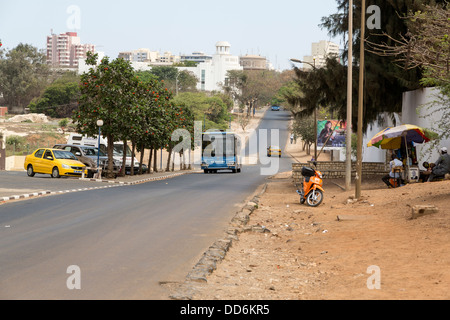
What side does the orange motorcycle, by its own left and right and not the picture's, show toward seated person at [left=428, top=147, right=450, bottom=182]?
left

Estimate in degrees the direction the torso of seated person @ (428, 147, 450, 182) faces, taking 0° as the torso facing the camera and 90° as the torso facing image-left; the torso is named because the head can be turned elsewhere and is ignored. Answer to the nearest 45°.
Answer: approximately 90°

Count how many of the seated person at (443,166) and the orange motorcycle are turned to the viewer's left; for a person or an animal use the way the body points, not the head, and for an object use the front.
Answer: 1
